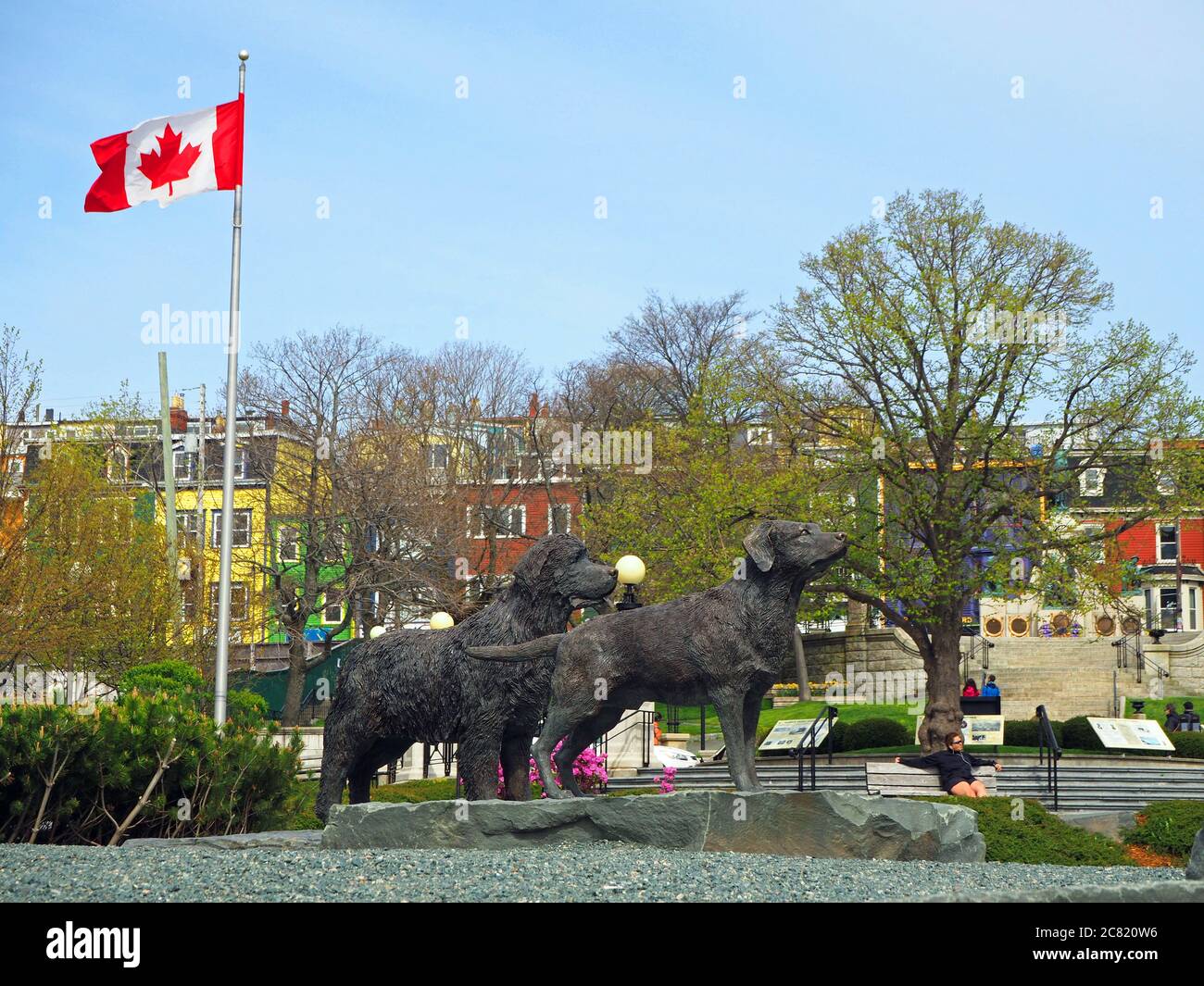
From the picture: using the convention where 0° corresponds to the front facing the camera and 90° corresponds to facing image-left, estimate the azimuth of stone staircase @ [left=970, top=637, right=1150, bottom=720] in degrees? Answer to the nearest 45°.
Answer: approximately 0°

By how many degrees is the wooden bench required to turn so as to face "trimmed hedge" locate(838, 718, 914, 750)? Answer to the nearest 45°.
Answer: approximately 180°

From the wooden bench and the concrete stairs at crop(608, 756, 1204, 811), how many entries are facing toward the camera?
2

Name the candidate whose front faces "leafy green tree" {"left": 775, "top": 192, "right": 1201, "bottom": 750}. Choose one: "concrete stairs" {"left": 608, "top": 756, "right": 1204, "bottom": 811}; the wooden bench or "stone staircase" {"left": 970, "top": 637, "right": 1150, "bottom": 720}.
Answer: the stone staircase

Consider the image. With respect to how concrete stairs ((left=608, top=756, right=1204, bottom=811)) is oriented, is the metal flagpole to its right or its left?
on its right

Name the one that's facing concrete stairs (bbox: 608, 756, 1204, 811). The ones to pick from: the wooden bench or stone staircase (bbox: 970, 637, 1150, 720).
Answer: the stone staircase

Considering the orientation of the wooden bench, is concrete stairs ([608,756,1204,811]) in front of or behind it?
behind
